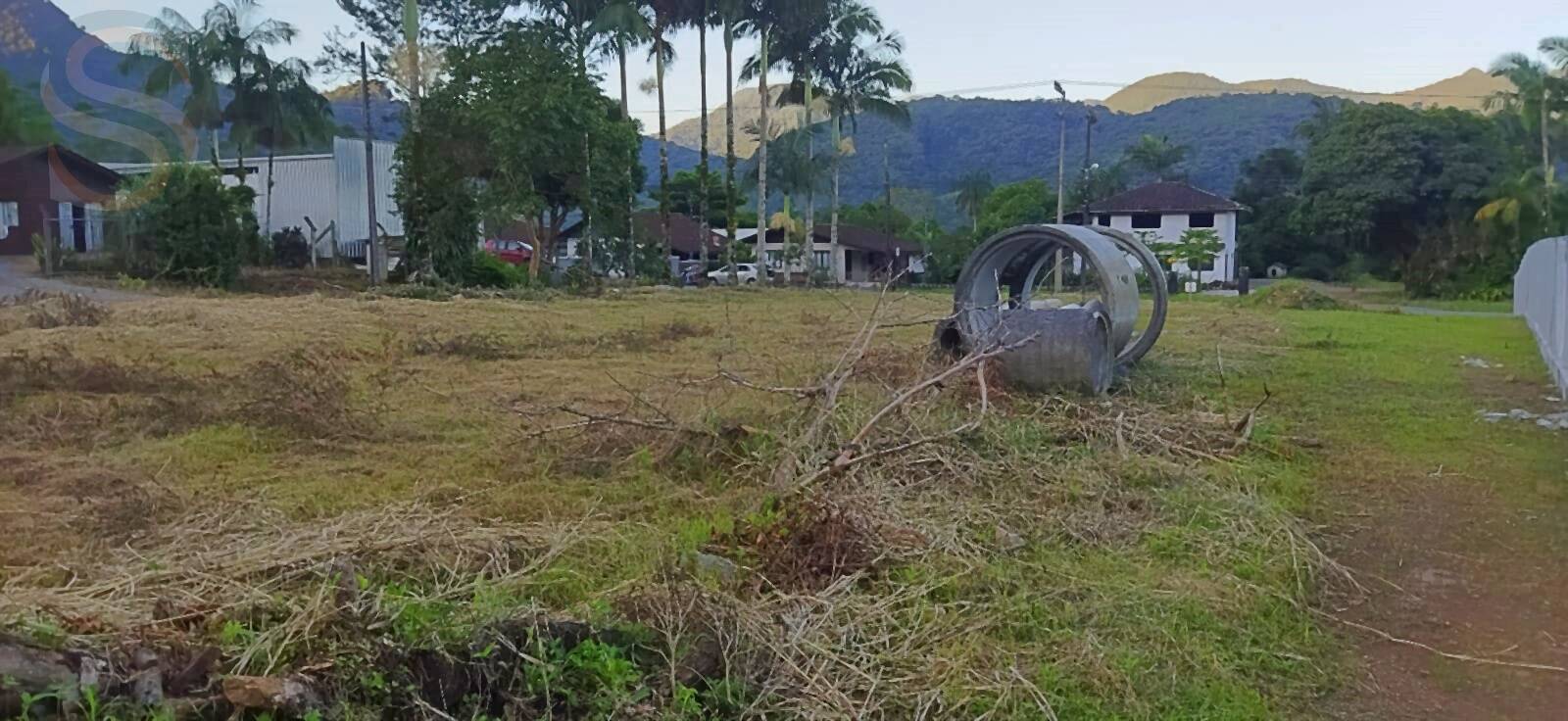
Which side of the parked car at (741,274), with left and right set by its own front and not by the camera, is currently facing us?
left

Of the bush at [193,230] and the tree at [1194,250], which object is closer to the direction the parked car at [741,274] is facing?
the bush

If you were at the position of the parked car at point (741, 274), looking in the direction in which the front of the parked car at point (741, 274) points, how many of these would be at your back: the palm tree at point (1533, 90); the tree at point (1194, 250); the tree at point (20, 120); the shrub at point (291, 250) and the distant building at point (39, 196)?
2

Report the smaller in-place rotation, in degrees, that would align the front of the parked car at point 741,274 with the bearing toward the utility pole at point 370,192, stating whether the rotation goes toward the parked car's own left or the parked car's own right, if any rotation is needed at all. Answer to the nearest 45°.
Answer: approximately 45° to the parked car's own left

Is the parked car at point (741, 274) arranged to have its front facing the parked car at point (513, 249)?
yes

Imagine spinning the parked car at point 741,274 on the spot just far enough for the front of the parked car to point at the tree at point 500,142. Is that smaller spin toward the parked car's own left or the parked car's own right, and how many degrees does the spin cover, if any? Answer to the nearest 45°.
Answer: approximately 45° to the parked car's own left

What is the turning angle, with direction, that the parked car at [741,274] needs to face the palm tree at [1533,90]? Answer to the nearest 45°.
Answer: approximately 180°

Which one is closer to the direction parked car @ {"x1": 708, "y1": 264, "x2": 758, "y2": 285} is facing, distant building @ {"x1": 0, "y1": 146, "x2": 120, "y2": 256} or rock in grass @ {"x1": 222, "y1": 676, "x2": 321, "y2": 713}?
the distant building

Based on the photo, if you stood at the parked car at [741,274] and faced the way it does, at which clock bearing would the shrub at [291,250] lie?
The shrub is roughly at 11 o'clock from the parked car.

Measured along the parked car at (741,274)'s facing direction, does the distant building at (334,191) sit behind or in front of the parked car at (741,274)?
in front

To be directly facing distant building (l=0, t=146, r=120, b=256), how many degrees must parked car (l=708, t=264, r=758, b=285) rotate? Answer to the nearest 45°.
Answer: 0° — it already faces it

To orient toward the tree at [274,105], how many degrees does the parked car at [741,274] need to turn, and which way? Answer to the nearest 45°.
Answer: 0° — it already faces it
